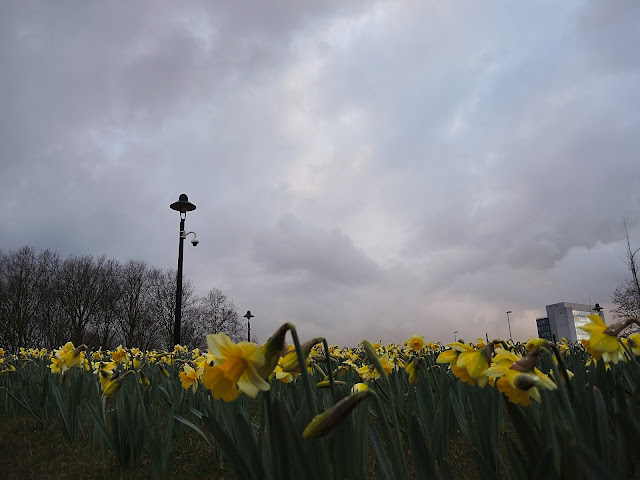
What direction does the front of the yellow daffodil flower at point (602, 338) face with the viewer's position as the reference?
facing to the left of the viewer

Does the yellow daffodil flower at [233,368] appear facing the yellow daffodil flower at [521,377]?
no

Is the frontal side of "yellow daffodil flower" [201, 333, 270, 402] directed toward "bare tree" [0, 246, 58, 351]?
no

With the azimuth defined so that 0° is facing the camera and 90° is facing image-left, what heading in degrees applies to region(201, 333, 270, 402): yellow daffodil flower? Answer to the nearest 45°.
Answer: approximately 45°

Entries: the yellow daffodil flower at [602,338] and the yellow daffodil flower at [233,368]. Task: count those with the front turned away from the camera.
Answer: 0

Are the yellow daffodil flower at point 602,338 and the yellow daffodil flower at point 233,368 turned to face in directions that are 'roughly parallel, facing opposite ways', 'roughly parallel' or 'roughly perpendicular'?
roughly perpendicular
